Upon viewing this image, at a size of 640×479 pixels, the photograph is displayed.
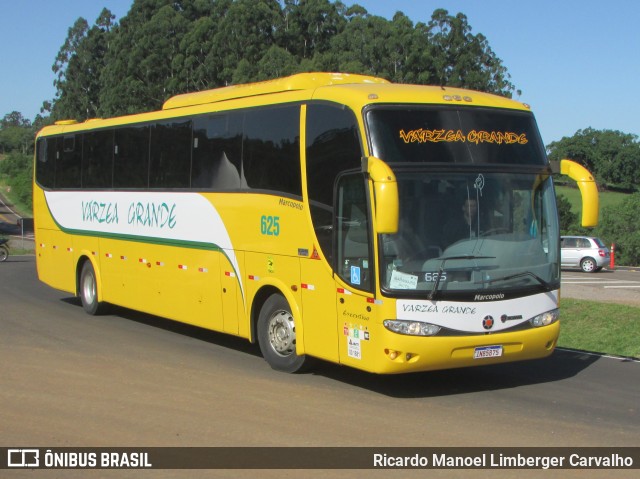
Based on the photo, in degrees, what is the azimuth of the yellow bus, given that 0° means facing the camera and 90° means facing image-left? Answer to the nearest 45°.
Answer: approximately 315°

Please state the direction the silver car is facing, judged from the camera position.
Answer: facing away from the viewer and to the left of the viewer

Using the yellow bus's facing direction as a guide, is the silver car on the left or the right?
on its left

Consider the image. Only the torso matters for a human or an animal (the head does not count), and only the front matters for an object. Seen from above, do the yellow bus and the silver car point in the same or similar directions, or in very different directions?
very different directions
